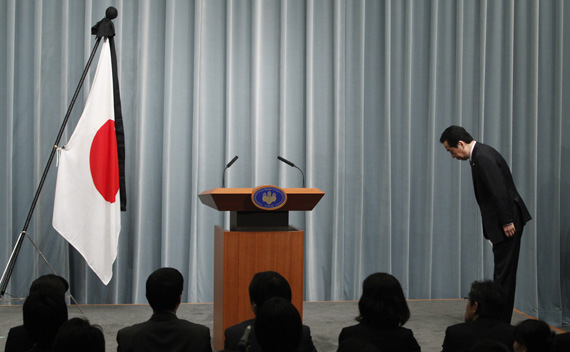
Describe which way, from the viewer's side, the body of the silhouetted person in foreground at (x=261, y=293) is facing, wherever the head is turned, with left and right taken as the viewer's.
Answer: facing away from the viewer

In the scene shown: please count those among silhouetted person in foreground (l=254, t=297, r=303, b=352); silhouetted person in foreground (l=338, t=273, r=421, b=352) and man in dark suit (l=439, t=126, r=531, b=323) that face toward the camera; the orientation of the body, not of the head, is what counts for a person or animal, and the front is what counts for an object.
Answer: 0

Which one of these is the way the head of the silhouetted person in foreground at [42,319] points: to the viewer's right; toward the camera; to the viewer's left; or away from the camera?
away from the camera

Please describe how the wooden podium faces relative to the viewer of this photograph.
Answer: facing the viewer

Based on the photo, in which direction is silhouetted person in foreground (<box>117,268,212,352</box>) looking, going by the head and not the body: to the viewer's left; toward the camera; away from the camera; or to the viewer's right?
away from the camera

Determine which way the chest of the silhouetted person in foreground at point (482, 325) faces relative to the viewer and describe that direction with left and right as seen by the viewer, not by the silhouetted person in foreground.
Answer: facing away from the viewer and to the left of the viewer

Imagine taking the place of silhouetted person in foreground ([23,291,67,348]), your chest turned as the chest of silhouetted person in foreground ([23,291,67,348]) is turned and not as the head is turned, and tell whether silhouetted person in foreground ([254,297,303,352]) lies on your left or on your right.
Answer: on your right

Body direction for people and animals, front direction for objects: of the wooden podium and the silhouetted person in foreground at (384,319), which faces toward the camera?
the wooden podium

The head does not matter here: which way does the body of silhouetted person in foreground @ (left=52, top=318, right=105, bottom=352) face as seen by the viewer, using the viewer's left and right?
facing away from the viewer

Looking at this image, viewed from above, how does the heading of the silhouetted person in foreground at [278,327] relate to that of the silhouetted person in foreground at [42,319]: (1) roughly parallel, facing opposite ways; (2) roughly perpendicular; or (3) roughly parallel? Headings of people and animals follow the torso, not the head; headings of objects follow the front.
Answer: roughly parallel

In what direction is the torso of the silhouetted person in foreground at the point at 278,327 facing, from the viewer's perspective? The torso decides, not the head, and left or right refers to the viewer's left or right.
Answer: facing away from the viewer

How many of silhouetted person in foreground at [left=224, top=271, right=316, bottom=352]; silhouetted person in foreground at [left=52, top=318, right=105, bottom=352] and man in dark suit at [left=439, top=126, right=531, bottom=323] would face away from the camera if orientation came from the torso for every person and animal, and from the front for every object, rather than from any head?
2

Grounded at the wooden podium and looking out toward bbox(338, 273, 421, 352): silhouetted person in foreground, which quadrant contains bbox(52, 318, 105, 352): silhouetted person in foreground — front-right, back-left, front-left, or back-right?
front-right

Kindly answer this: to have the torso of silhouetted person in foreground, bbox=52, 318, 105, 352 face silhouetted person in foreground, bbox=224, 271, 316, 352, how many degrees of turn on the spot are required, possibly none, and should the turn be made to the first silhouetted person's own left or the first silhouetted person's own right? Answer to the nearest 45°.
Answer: approximately 45° to the first silhouetted person's own right

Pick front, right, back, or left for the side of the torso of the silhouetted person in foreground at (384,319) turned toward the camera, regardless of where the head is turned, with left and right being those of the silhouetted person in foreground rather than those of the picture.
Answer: back

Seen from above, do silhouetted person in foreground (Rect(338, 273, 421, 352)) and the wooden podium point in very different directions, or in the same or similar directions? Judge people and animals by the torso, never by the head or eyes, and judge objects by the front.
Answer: very different directions

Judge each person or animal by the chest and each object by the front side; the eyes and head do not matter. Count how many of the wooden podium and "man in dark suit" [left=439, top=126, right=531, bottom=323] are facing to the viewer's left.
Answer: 1

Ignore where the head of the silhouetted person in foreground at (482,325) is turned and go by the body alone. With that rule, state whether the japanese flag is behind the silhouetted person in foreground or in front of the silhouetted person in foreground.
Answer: in front

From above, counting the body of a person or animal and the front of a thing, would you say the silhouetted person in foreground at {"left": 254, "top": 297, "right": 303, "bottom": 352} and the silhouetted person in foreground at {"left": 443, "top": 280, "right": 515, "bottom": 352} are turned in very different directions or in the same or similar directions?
same or similar directions
